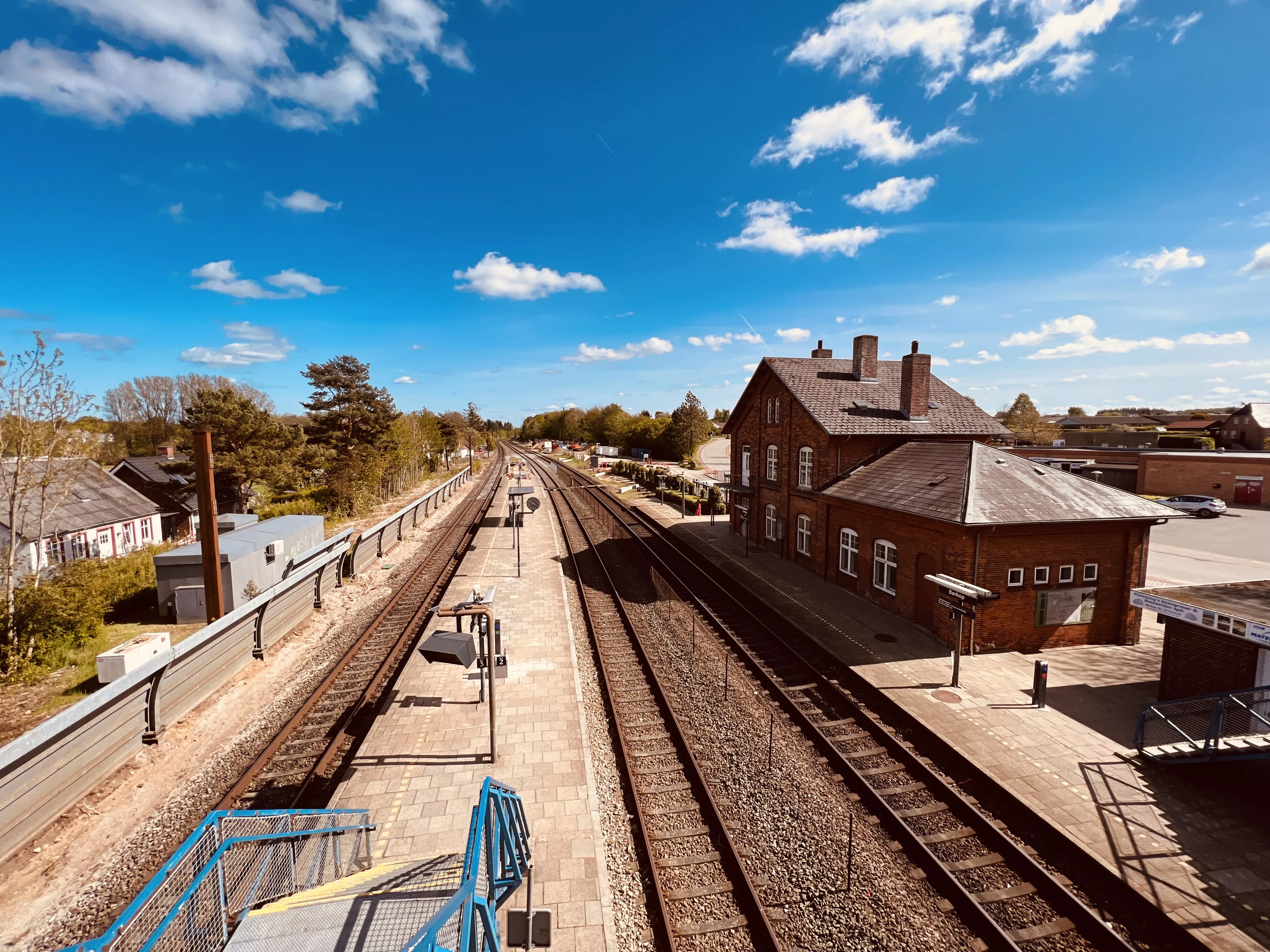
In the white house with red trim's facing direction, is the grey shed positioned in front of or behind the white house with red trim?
in front

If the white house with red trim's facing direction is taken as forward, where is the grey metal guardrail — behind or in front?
in front

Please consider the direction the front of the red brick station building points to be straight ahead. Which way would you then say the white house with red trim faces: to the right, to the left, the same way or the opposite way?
the opposite way

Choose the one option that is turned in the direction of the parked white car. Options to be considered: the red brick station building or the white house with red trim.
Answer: the white house with red trim

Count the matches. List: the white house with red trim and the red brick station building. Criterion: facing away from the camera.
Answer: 0

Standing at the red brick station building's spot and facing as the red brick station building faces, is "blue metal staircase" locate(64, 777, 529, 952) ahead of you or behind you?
ahead

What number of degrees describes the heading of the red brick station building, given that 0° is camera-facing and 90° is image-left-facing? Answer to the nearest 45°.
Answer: approximately 45°

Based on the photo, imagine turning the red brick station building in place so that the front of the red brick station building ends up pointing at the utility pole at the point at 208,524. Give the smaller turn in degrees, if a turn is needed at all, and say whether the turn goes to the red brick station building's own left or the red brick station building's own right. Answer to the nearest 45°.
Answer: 0° — it already faces it

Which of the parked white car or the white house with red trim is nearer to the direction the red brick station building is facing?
the white house with red trim

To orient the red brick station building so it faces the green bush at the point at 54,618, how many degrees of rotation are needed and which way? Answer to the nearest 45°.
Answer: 0° — it already faces it

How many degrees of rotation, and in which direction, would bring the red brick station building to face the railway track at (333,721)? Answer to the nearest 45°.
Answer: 0° — it already faces it

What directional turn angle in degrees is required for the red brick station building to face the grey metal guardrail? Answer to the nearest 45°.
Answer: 0° — it already faces it
